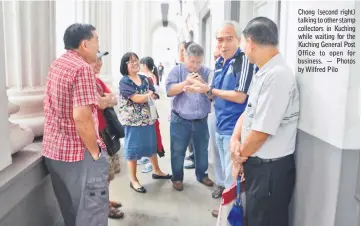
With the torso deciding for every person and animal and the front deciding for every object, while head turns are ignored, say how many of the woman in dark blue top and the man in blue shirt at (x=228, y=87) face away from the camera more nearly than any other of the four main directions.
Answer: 0

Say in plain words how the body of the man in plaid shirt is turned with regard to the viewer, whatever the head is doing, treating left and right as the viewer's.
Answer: facing away from the viewer and to the right of the viewer

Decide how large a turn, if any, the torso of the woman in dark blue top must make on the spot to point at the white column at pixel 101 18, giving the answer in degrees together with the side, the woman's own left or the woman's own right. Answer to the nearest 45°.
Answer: approximately 135° to the woman's own left

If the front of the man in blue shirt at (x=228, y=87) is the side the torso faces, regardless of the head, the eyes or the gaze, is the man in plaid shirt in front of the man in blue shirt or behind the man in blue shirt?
in front

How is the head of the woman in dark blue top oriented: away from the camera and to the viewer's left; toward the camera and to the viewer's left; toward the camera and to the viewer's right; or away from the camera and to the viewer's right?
toward the camera and to the viewer's right

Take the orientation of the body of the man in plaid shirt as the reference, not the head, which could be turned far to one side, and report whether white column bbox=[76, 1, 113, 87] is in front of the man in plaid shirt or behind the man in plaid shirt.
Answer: in front

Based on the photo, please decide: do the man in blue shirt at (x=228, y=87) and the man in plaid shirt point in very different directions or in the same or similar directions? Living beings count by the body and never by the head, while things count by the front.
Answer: very different directions

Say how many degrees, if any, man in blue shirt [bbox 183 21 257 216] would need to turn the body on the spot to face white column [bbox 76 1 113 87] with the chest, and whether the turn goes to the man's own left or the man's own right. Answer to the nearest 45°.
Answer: approximately 90° to the man's own right

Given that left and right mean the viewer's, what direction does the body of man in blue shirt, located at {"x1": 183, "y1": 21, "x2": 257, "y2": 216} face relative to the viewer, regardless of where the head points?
facing the viewer and to the left of the viewer

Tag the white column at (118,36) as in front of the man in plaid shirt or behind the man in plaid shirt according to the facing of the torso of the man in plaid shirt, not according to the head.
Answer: in front

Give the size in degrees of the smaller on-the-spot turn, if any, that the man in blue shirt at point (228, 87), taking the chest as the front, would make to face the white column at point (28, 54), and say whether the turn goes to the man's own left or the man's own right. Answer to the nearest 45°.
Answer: approximately 45° to the man's own right

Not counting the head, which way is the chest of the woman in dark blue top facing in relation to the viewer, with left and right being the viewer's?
facing the viewer and to the right of the viewer

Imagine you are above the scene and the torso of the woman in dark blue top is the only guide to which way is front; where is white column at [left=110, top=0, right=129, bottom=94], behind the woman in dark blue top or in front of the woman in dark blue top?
behind

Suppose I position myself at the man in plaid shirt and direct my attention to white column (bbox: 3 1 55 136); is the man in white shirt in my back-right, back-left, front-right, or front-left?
back-right

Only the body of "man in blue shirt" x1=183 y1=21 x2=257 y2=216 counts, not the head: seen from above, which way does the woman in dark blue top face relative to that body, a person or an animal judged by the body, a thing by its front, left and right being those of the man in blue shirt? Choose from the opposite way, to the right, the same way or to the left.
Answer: to the left
